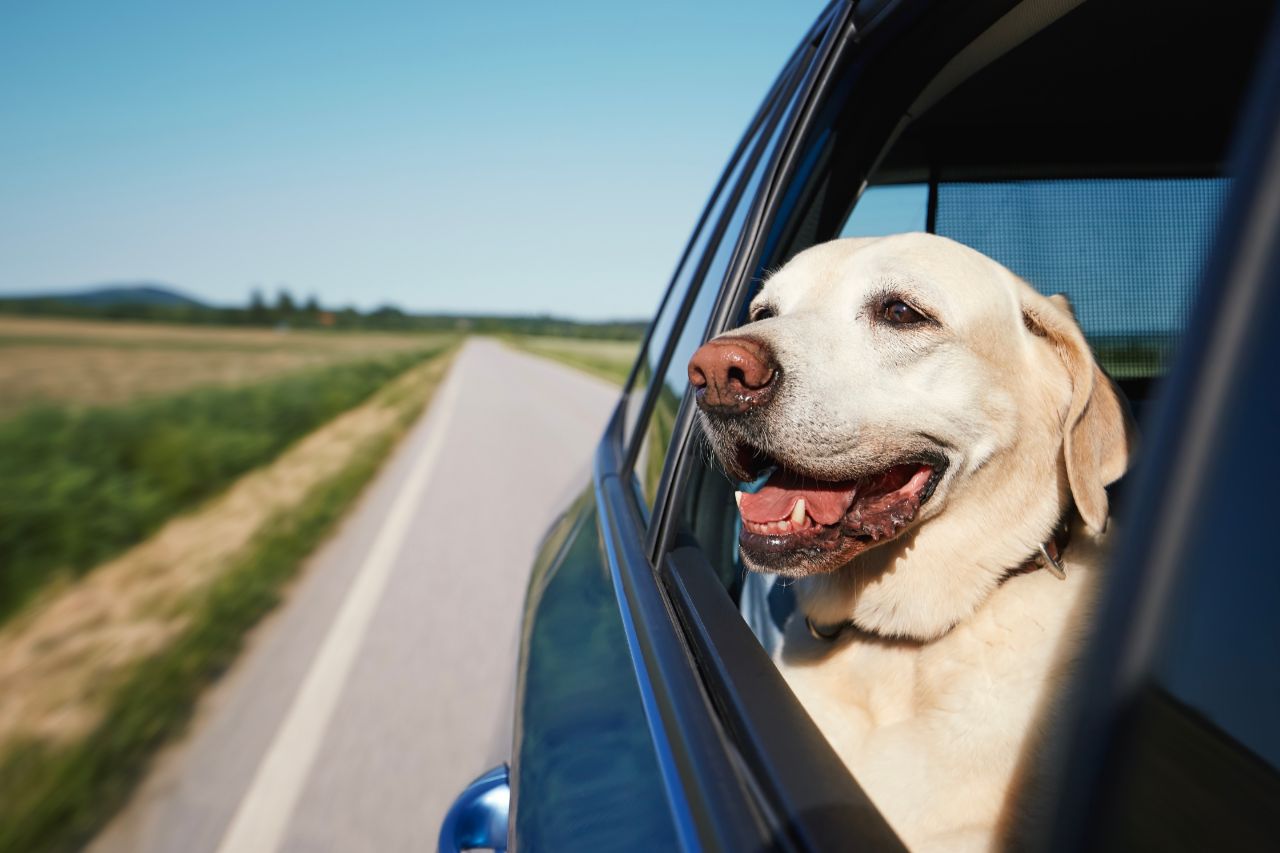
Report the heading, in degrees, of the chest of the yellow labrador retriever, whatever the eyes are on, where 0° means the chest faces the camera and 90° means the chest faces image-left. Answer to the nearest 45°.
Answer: approximately 45°
